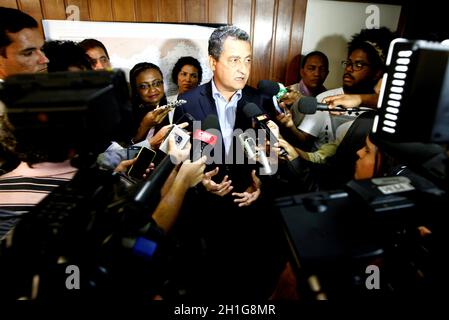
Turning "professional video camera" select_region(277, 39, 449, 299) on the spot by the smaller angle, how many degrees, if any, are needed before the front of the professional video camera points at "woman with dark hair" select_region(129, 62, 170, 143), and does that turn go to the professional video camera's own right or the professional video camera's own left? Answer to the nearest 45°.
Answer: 0° — it already faces them

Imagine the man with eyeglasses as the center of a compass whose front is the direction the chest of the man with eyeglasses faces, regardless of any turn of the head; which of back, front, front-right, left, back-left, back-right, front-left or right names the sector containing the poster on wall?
front-right

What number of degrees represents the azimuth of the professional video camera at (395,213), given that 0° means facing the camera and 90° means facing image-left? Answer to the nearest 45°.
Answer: approximately 135°

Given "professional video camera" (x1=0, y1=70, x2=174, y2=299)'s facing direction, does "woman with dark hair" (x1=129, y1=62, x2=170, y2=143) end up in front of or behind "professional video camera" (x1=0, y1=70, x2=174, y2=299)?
in front

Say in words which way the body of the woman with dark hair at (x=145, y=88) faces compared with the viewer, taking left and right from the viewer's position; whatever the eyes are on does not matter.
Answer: facing the viewer and to the right of the viewer

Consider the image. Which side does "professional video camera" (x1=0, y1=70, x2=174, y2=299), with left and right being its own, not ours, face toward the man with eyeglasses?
front

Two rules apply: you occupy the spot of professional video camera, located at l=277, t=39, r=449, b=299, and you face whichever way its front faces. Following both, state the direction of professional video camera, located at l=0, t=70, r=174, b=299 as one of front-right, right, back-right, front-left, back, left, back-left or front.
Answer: left

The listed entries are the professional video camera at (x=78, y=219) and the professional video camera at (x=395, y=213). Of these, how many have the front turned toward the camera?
0

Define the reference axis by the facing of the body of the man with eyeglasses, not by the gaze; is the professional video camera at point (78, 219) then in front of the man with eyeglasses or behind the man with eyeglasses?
in front

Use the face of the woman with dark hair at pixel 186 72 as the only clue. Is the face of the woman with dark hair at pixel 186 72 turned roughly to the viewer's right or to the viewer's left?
to the viewer's right

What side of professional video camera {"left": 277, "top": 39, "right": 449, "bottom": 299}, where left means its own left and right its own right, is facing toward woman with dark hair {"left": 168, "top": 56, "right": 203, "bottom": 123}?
front

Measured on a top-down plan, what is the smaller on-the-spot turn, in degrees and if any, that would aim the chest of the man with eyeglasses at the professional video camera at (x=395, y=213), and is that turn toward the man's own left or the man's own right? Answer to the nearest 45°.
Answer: approximately 45° to the man's own left

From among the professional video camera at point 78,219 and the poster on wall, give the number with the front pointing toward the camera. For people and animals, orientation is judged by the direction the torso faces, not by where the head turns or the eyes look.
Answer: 1
